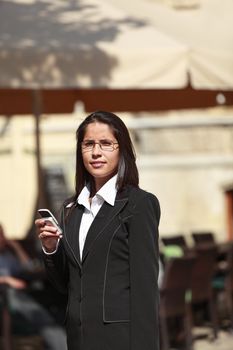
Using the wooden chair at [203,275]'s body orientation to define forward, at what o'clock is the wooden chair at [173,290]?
the wooden chair at [173,290] is roughly at 8 o'clock from the wooden chair at [203,275].

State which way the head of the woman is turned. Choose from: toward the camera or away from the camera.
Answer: toward the camera

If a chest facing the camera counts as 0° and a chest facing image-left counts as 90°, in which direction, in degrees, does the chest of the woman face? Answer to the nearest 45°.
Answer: approximately 45°

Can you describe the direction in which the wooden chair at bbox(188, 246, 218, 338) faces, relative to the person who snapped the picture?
facing away from the viewer and to the left of the viewer

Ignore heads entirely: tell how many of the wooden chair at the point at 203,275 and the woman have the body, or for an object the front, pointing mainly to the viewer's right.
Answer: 0
